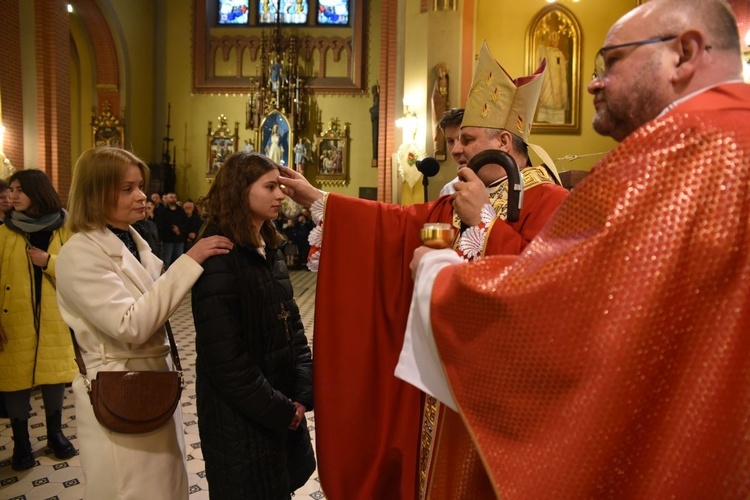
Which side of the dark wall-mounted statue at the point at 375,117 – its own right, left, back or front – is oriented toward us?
left

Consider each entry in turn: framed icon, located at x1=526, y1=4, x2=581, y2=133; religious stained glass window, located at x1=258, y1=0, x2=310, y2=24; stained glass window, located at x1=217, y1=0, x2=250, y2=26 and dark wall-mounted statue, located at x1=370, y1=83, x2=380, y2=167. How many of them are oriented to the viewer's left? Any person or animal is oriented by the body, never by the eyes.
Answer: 1

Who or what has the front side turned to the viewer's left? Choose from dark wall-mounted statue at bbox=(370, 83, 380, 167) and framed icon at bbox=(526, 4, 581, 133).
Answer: the dark wall-mounted statue

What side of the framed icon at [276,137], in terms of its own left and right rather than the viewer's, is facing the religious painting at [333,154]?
left

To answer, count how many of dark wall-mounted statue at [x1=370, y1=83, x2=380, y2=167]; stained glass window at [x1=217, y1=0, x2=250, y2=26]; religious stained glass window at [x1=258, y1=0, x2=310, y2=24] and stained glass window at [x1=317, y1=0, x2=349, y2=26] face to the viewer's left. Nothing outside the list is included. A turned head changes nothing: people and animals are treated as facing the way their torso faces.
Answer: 1

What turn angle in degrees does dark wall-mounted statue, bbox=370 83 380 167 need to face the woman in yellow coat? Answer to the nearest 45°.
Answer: approximately 90° to its left
